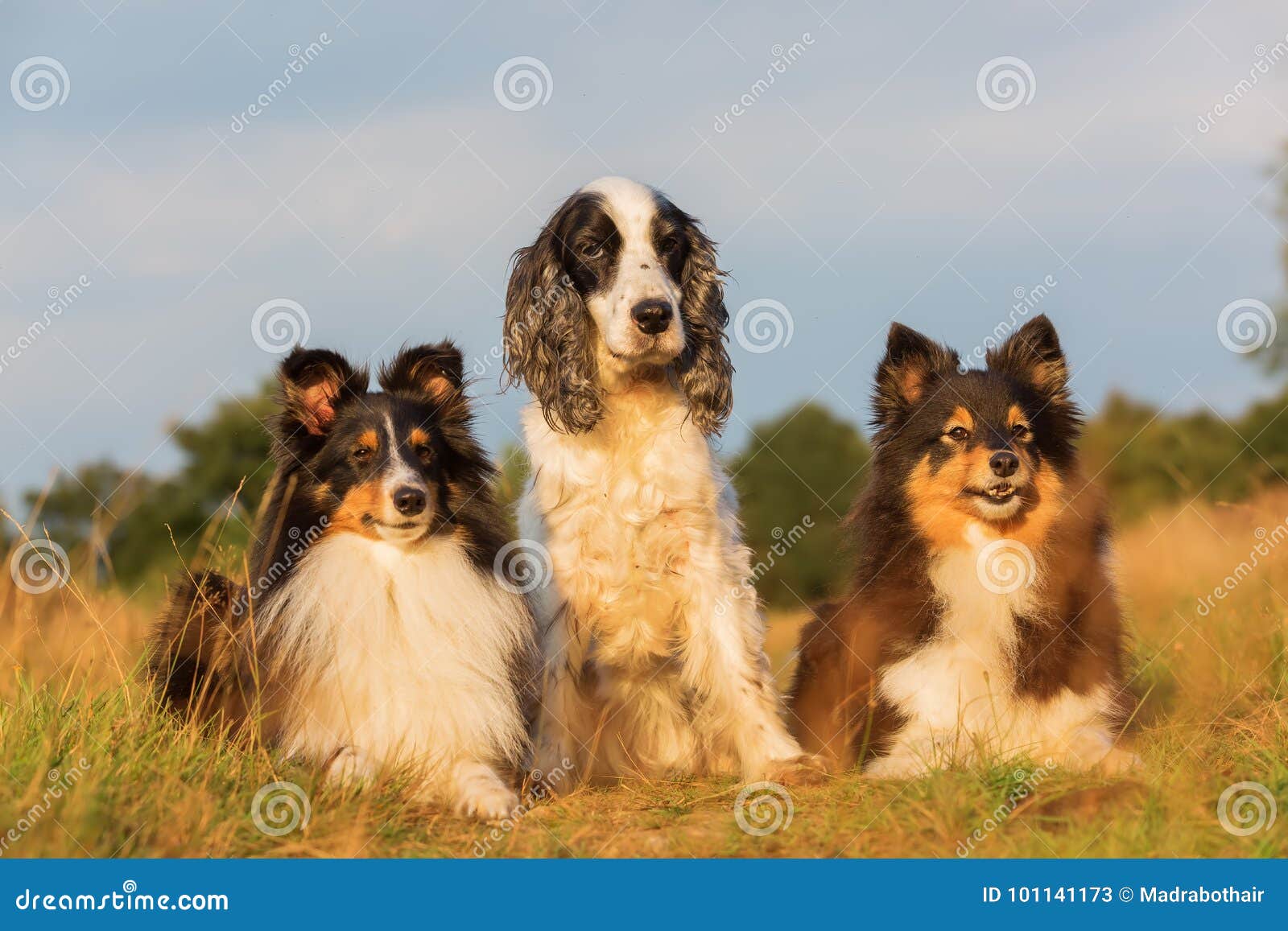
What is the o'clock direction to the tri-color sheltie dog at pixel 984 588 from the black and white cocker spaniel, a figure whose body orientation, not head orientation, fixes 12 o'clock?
The tri-color sheltie dog is roughly at 9 o'clock from the black and white cocker spaniel.

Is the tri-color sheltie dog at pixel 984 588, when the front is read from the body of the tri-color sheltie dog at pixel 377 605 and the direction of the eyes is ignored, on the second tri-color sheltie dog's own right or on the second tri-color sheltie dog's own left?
on the second tri-color sheltie dog's own left

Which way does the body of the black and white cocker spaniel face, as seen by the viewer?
toward the camera

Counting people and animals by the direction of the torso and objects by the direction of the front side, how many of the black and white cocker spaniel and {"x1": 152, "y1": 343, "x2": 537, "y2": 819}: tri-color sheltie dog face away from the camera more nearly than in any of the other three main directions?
0

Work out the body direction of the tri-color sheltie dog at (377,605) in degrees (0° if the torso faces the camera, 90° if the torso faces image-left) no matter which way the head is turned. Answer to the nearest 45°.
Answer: approximately 315°
